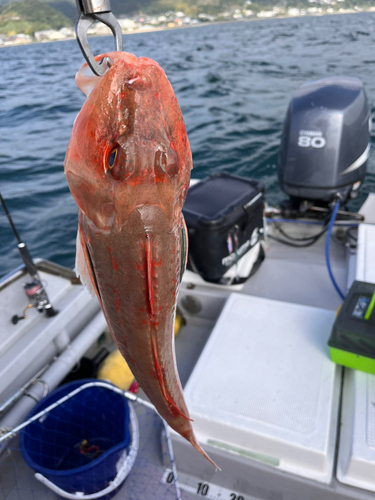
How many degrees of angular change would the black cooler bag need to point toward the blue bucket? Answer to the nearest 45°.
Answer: approximately 90° to its right

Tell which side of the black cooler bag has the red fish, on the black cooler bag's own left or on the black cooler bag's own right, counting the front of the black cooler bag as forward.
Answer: on the black cooler bag's own right

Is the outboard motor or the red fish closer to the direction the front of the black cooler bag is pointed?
the red fish

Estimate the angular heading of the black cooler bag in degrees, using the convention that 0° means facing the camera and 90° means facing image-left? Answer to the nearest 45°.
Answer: approximately 315°

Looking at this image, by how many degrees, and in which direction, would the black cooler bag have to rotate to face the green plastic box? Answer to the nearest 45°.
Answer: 0° — it already faces it

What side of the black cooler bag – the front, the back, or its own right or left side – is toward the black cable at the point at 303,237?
left

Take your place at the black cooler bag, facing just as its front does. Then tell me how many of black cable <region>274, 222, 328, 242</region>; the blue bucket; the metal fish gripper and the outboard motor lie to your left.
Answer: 2

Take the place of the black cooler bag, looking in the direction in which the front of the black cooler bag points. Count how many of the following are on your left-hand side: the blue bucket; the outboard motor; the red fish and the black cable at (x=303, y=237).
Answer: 2

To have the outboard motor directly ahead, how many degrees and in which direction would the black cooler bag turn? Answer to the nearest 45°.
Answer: approximately 90° to its left

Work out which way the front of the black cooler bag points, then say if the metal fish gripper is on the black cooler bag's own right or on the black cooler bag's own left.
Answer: on the black cooler bag's own right

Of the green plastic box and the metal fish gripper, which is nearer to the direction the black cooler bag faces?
the green plastic box
